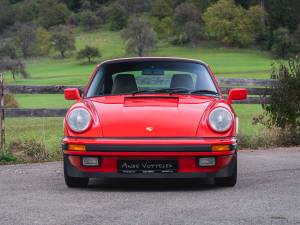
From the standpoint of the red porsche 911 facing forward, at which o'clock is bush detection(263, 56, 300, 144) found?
The bush is roughly at 7 o'clock from the red porsche 911.

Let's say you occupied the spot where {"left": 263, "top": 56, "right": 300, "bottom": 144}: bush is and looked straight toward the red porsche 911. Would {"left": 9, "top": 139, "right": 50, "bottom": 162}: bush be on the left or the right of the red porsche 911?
right

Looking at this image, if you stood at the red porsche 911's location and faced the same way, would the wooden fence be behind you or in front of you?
behind

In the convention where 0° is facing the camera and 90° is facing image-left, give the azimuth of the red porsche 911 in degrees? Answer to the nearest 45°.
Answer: approximately 0°

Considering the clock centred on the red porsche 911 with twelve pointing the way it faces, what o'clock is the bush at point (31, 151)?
The bush is roughly at 5 o'clock from the red porsche 911.
